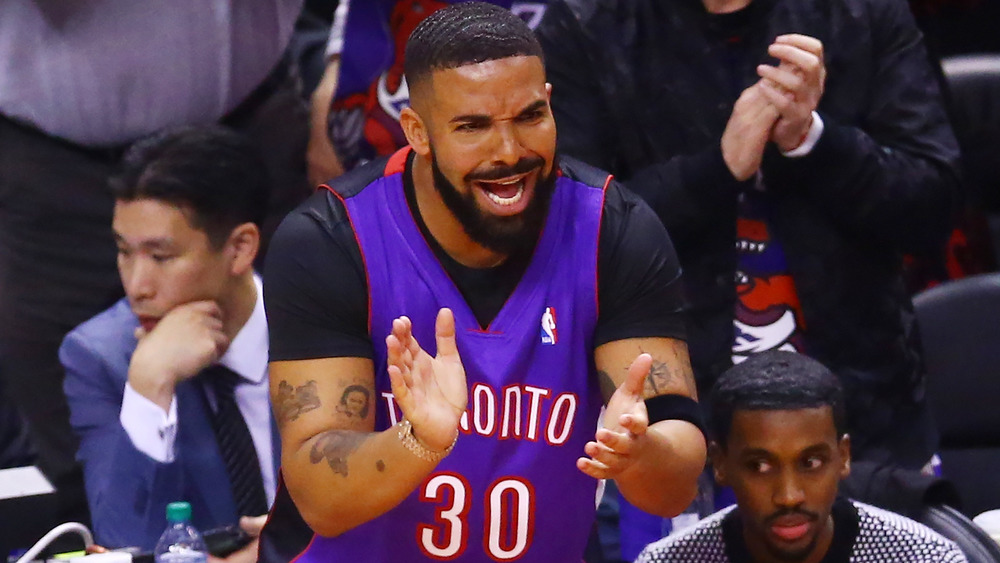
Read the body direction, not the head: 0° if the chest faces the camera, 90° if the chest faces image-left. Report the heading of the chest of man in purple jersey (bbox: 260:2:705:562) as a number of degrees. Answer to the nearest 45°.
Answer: approximately 0°

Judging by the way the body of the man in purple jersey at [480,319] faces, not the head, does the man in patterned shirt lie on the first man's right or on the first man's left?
on the first man's left

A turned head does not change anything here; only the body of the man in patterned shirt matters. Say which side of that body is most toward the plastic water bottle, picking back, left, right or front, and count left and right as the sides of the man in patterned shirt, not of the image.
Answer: right

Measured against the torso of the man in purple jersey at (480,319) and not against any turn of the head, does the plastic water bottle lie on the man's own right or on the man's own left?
on the man's own right

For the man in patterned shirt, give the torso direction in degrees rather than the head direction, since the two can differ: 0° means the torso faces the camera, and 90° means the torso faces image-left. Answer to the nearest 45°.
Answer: approximately 0°

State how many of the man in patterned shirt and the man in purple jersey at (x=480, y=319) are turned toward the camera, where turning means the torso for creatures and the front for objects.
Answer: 2
